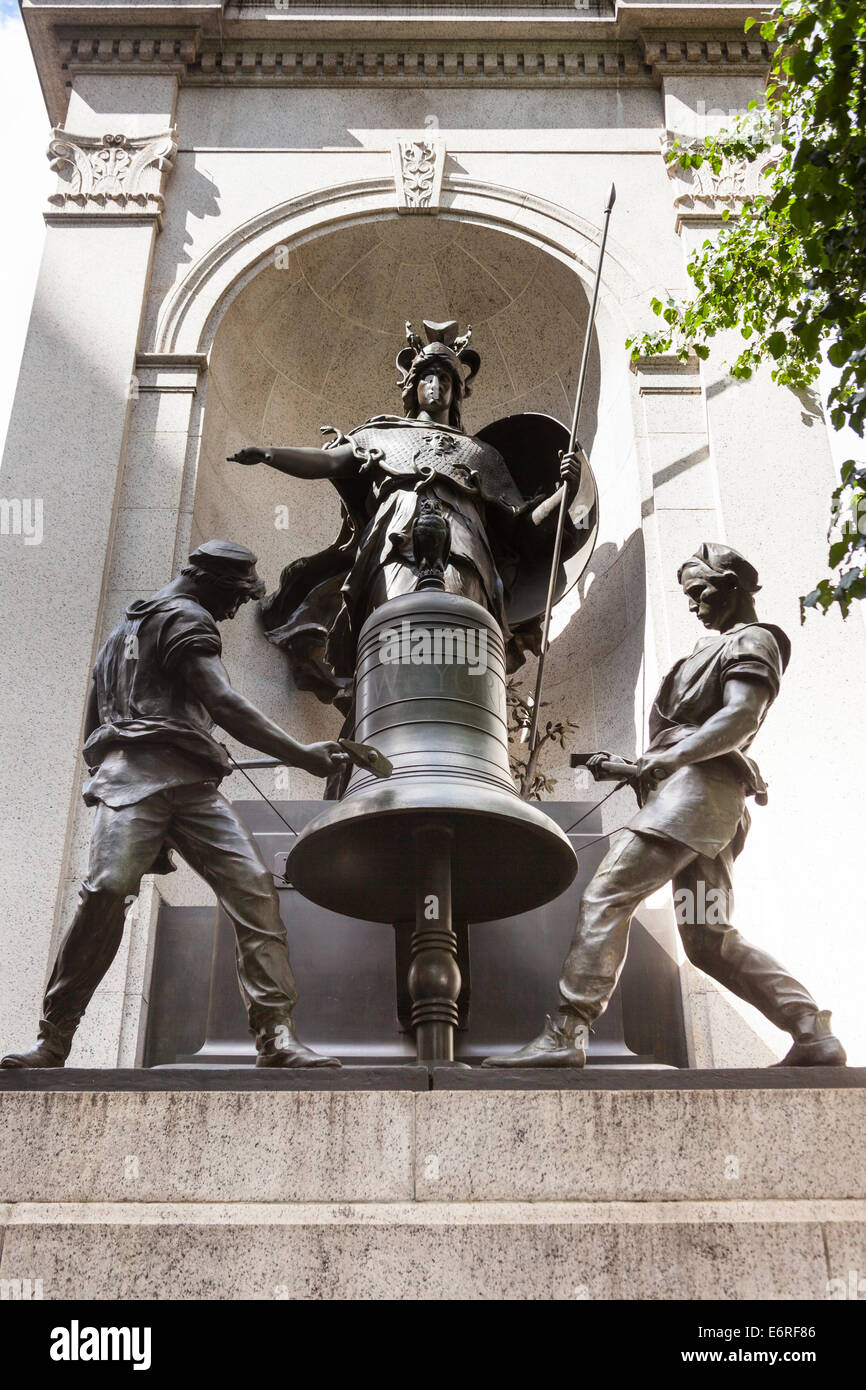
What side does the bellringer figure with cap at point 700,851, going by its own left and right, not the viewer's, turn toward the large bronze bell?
front

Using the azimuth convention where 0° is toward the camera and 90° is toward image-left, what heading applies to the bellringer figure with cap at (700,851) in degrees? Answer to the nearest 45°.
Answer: approximately 90°
